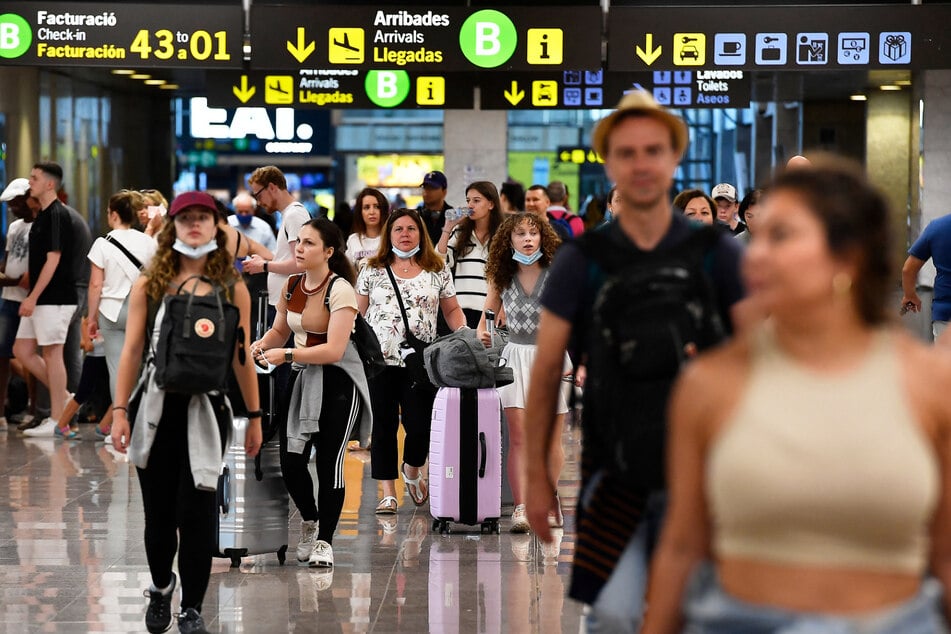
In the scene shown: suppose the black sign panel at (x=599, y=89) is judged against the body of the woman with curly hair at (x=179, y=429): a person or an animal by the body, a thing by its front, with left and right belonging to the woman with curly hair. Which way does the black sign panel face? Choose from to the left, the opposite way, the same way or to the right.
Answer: the same way

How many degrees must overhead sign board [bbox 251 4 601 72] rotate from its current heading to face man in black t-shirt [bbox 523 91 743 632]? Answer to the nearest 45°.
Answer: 0° — it already faces them

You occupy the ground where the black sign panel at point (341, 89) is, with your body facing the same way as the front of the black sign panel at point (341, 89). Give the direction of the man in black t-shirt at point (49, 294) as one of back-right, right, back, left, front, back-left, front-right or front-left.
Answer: front-right

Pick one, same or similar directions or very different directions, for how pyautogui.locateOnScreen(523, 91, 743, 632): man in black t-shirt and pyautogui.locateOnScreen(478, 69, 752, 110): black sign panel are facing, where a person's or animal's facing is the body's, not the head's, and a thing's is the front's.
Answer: same or similar directions

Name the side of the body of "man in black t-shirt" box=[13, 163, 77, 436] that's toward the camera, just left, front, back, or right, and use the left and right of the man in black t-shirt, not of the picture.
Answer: left

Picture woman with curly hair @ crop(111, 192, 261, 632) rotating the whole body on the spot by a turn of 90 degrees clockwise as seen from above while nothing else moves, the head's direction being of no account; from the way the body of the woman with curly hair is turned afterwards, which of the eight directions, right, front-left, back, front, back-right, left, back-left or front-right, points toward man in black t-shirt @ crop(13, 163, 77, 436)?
right

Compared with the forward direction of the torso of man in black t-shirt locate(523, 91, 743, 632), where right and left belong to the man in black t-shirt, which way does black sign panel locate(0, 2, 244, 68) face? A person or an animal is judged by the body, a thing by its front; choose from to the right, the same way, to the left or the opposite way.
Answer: the same way

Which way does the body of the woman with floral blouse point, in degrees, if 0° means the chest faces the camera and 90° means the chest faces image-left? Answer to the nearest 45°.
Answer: approximately 0°

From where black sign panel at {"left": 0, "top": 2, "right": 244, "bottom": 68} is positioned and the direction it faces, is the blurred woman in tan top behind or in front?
in front

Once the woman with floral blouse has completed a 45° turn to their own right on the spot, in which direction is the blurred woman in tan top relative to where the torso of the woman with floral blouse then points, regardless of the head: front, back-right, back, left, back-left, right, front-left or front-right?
front-left

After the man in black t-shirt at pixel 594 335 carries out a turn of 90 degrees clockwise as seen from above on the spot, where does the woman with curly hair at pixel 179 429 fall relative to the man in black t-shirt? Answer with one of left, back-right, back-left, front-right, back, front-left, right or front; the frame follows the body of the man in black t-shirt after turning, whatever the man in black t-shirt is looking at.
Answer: front-right

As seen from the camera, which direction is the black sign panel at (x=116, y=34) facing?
toward the camera

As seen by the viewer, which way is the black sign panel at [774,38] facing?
toward the camera

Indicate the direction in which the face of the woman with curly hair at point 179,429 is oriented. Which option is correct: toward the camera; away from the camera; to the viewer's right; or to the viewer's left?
toward the camera

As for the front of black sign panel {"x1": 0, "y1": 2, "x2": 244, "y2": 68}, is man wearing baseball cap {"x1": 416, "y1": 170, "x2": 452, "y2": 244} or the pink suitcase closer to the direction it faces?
the pink suitcase

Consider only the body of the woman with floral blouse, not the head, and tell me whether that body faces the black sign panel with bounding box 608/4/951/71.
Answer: no

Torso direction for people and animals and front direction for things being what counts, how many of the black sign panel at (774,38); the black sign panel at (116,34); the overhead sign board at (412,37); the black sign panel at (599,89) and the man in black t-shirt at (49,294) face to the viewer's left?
1

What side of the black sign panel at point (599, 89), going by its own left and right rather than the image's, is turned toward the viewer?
front

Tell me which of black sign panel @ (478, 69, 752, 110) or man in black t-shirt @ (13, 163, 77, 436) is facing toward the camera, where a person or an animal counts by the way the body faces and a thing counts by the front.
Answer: the black sign panel

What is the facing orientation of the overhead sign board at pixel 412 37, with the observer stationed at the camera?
facing the viewer
